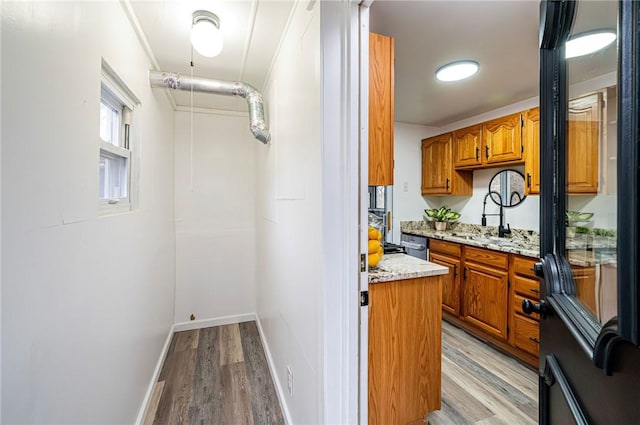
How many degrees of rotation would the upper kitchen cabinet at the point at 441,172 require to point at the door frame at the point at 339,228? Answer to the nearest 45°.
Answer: approximately 45° to its left

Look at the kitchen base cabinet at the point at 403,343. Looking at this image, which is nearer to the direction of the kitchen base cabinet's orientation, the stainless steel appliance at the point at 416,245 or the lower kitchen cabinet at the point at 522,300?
the lower kitchen cabinet

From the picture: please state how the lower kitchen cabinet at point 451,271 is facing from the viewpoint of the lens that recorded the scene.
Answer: facing the viewer and to the left of the viewer

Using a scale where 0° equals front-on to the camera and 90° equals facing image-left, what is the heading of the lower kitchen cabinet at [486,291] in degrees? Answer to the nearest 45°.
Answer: approximately 45°

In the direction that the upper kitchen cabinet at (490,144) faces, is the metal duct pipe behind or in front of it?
in front

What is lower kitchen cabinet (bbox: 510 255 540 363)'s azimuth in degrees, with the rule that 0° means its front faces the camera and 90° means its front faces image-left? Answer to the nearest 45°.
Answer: approximately 45°

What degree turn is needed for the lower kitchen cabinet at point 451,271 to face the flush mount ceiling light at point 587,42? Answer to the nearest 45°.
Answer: approximately 45° to its left

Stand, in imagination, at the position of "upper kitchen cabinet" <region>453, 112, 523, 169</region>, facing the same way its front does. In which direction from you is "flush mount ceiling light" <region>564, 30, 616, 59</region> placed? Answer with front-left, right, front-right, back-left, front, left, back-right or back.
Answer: front-left

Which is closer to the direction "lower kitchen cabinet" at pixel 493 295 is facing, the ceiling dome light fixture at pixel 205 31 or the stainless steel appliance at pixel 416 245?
the ceiling dome light fixture

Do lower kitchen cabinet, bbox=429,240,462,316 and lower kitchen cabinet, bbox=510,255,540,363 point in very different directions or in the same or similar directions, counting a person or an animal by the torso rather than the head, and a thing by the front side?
same or similar directions
